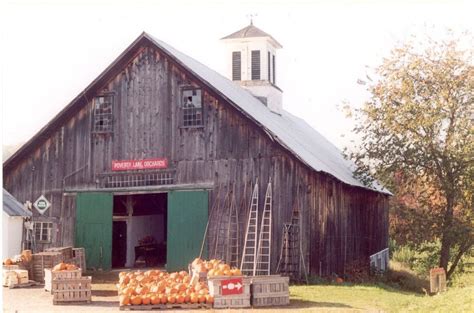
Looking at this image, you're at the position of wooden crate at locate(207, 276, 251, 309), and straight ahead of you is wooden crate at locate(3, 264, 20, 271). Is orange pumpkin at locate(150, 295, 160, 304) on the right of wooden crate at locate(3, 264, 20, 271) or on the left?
left

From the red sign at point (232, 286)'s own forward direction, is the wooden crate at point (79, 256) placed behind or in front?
behind

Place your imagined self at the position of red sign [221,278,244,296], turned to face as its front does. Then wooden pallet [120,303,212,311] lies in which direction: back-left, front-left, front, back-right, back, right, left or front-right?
right

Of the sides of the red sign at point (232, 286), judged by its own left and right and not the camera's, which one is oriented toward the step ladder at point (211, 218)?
back

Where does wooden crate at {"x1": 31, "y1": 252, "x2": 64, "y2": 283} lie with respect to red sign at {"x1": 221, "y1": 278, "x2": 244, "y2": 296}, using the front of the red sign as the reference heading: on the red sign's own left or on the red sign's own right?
on the red sign's own right

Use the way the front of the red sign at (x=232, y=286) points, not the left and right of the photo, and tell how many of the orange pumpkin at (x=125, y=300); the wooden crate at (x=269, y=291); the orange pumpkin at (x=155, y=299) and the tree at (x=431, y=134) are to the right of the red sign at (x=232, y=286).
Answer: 2

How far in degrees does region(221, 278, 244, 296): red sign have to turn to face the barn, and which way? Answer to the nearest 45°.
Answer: approximately 180°

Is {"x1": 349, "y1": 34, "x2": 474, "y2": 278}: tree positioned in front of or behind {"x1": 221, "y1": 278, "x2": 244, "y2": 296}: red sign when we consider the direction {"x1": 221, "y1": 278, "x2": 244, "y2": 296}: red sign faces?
behind

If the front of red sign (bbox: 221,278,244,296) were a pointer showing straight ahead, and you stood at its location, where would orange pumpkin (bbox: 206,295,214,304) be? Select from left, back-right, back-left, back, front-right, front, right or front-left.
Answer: right

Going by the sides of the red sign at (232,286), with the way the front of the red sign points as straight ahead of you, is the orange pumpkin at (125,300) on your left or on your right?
on your right

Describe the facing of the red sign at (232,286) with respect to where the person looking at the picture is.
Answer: facing the viewer

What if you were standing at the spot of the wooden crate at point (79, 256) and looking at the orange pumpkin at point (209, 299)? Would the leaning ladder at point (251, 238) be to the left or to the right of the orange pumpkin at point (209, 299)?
left

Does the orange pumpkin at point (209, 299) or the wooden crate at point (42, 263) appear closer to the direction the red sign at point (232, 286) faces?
the orange pumpkin

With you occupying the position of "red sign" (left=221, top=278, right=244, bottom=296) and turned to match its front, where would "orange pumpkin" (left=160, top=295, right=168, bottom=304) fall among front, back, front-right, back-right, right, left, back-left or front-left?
right

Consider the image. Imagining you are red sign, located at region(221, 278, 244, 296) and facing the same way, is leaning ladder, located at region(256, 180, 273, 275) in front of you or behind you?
behind

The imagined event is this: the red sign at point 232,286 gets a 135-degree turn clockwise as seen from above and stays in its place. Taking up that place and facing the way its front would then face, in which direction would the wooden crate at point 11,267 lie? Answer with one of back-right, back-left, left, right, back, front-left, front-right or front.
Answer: front

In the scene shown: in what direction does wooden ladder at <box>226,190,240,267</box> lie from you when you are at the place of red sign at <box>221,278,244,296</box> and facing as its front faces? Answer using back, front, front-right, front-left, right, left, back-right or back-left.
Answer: back

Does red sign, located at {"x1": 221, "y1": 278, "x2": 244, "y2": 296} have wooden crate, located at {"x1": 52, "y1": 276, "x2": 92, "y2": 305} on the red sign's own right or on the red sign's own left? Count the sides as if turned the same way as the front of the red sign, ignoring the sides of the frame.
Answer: on the red sign's own right
